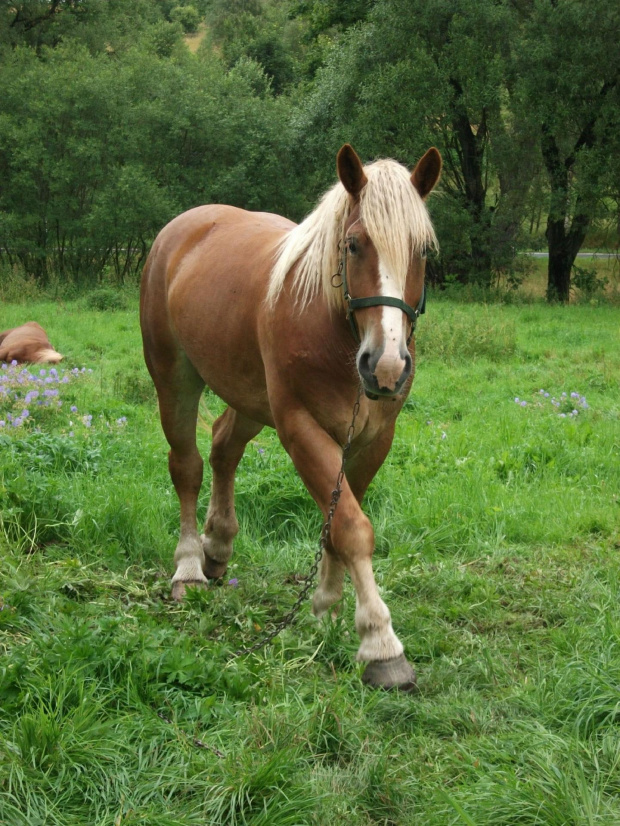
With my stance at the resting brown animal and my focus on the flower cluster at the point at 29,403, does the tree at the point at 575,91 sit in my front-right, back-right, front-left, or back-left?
back-left

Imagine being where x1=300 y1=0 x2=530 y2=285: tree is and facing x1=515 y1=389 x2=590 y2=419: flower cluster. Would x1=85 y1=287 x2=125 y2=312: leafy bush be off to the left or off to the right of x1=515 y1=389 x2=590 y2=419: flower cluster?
right

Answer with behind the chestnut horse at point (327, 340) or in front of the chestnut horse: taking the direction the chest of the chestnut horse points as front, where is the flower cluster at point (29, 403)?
behind

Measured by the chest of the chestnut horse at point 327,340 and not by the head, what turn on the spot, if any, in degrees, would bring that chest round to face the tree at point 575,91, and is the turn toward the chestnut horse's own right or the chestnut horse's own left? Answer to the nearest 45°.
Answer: approximately 135° to the chestnut horse's own left

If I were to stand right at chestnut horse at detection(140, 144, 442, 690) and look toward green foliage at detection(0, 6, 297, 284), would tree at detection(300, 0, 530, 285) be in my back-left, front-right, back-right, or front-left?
front-right

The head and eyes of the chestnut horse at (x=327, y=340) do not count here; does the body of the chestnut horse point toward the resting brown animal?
no

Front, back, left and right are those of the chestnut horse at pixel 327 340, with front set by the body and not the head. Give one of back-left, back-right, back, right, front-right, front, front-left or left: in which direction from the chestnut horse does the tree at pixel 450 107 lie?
back-left

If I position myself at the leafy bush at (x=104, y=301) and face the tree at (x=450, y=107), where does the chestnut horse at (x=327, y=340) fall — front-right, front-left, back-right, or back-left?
back-right

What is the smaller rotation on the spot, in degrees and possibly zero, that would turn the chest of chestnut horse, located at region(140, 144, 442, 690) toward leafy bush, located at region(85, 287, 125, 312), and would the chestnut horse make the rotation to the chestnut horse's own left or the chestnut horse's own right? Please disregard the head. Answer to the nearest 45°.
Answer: approximately 135° to the chestnut horse's own left

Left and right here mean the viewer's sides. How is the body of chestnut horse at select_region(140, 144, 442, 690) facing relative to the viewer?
facing the viewer and to the right of the viewer

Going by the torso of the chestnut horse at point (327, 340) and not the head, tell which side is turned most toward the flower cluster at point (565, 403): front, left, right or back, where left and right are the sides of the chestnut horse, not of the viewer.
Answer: left

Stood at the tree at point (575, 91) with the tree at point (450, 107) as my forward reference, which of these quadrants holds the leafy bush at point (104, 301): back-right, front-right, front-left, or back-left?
front-left
